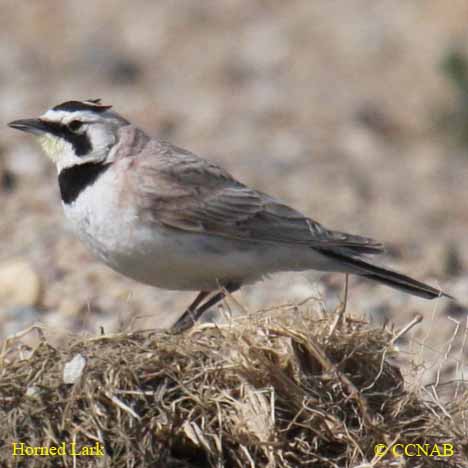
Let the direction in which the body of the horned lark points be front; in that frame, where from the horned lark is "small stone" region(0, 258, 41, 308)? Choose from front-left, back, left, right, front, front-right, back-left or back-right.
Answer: front-right

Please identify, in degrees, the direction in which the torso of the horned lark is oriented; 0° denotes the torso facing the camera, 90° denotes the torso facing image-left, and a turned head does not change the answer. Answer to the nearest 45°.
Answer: approximately 90°
